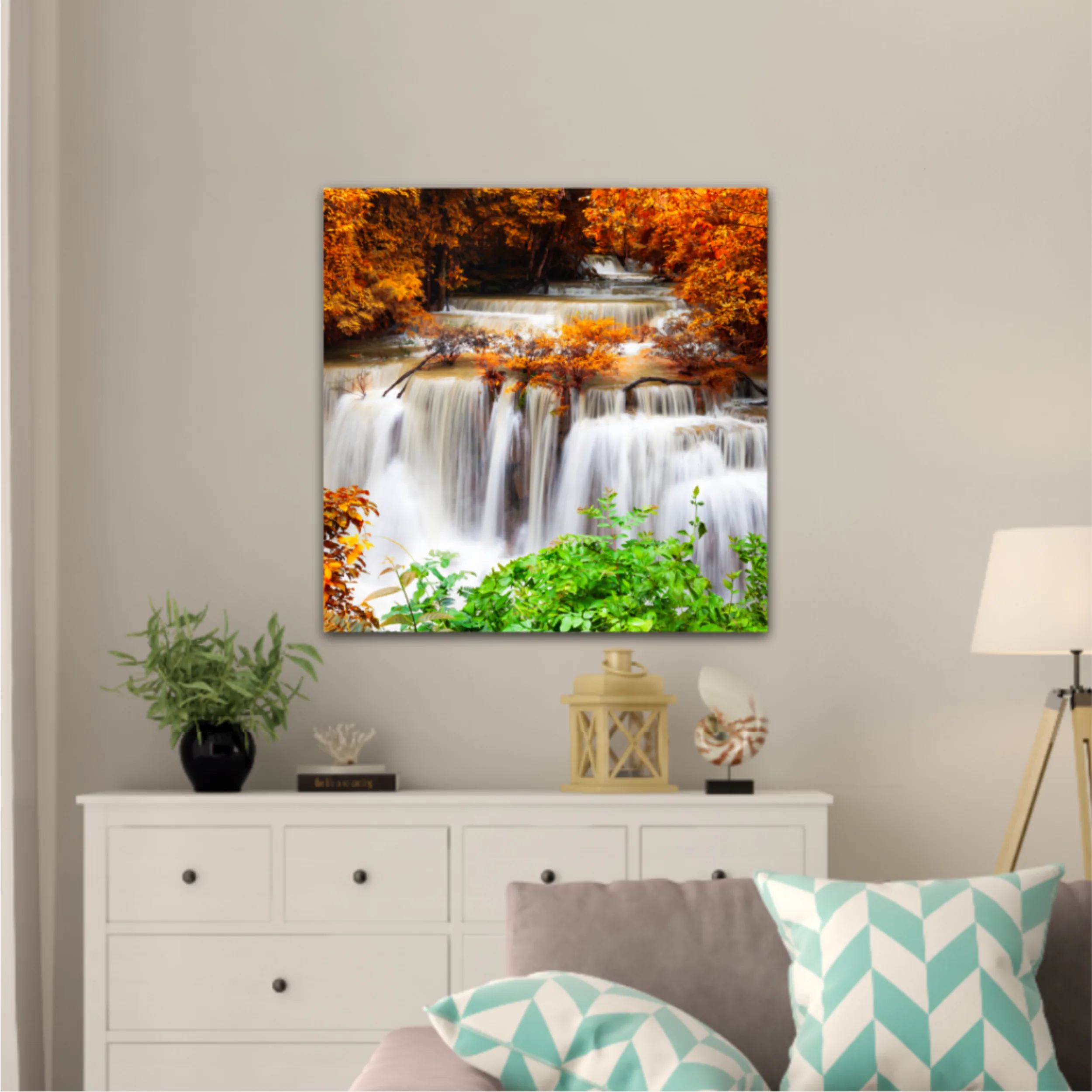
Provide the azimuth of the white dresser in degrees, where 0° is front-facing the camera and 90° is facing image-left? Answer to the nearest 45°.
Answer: approximately 0°

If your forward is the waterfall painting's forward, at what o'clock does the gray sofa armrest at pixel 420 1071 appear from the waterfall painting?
The gray sofa armrest is roughly at 12 o'clock from the waterfall painting.

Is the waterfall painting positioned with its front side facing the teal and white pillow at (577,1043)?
yes

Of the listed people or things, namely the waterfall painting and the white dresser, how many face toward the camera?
2
